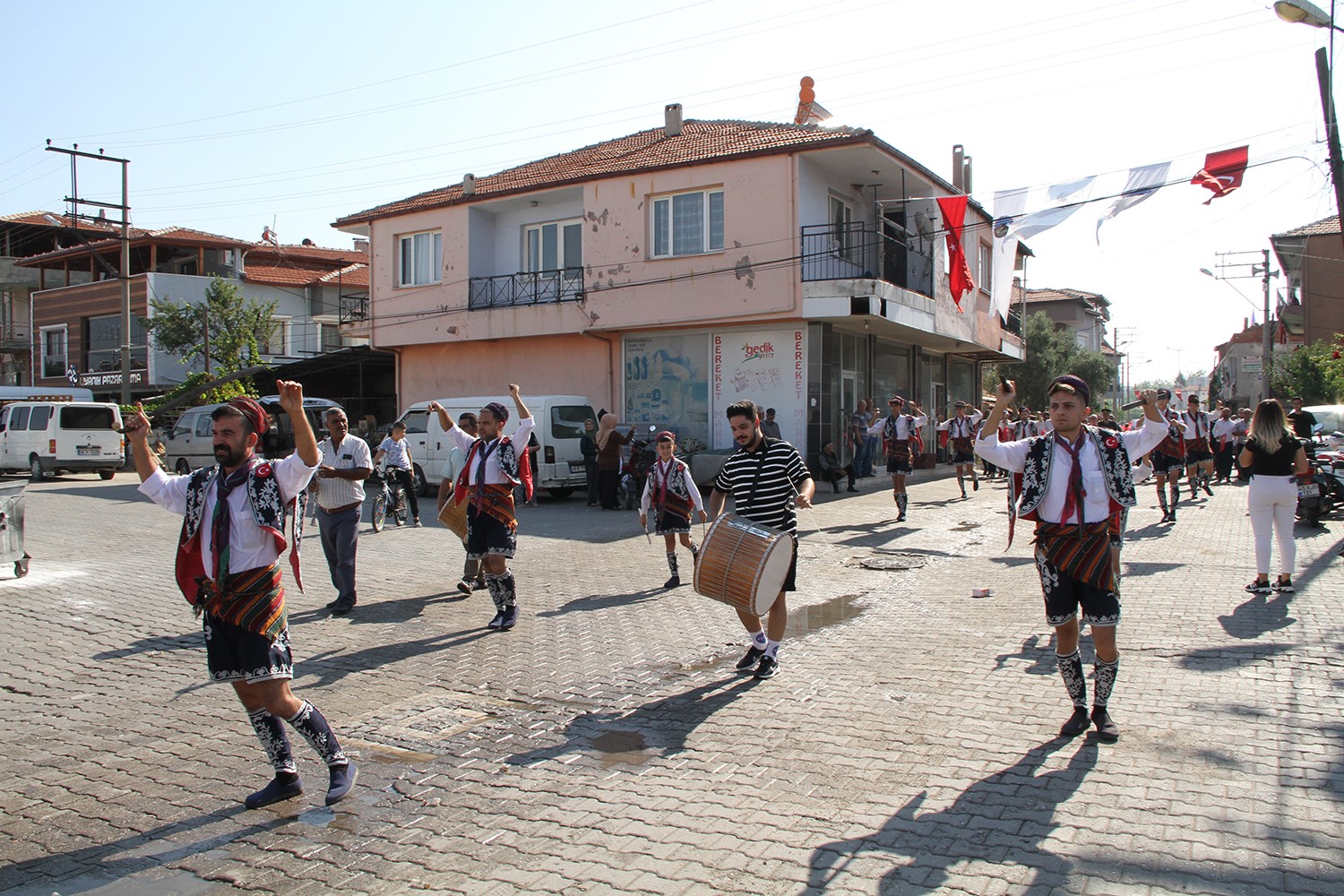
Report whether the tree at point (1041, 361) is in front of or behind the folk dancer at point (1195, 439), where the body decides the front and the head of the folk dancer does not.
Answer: behind

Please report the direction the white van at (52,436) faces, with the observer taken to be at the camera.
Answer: facing away from the viewer and to the left of the viewer

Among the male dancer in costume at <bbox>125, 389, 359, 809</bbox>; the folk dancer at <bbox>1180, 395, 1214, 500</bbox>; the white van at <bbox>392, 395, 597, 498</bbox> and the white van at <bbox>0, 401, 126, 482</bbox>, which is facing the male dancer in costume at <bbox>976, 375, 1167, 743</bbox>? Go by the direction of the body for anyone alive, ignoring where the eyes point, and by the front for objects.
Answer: the folk dancer

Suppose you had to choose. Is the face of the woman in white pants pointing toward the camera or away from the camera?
away from the camera

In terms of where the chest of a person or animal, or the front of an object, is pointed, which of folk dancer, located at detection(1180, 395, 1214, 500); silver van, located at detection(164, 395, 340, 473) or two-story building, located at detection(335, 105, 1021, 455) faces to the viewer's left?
the silver van

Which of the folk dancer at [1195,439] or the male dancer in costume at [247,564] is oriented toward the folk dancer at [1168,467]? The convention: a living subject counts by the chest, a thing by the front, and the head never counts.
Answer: the folk dancer at [1195,439]

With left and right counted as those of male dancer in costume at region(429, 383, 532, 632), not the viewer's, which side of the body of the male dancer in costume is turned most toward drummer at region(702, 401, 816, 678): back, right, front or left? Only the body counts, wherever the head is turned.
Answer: left

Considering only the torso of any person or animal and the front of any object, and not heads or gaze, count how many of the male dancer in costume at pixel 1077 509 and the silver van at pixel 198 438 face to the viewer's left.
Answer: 1

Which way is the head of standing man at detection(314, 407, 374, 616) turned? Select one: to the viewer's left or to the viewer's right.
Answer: to the viewer's right

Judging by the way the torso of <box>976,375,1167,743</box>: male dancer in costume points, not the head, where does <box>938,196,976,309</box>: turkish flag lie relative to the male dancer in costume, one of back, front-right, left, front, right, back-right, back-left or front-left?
back

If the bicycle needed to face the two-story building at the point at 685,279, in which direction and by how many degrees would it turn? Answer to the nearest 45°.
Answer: approximately 180°

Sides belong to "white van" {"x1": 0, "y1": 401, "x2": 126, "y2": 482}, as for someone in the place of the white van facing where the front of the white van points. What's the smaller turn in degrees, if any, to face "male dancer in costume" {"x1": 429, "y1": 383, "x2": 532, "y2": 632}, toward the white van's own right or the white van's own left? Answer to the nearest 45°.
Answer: approximately 135° to the white van's own left

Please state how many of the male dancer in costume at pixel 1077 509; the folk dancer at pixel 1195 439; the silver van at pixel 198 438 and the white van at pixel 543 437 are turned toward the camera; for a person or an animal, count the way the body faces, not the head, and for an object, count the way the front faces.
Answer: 2

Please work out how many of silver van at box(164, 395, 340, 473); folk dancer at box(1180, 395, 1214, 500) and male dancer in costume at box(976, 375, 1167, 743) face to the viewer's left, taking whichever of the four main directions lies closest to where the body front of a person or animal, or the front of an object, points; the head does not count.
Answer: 1

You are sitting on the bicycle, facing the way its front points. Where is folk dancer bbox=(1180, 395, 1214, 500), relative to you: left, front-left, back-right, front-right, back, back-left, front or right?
back-left
